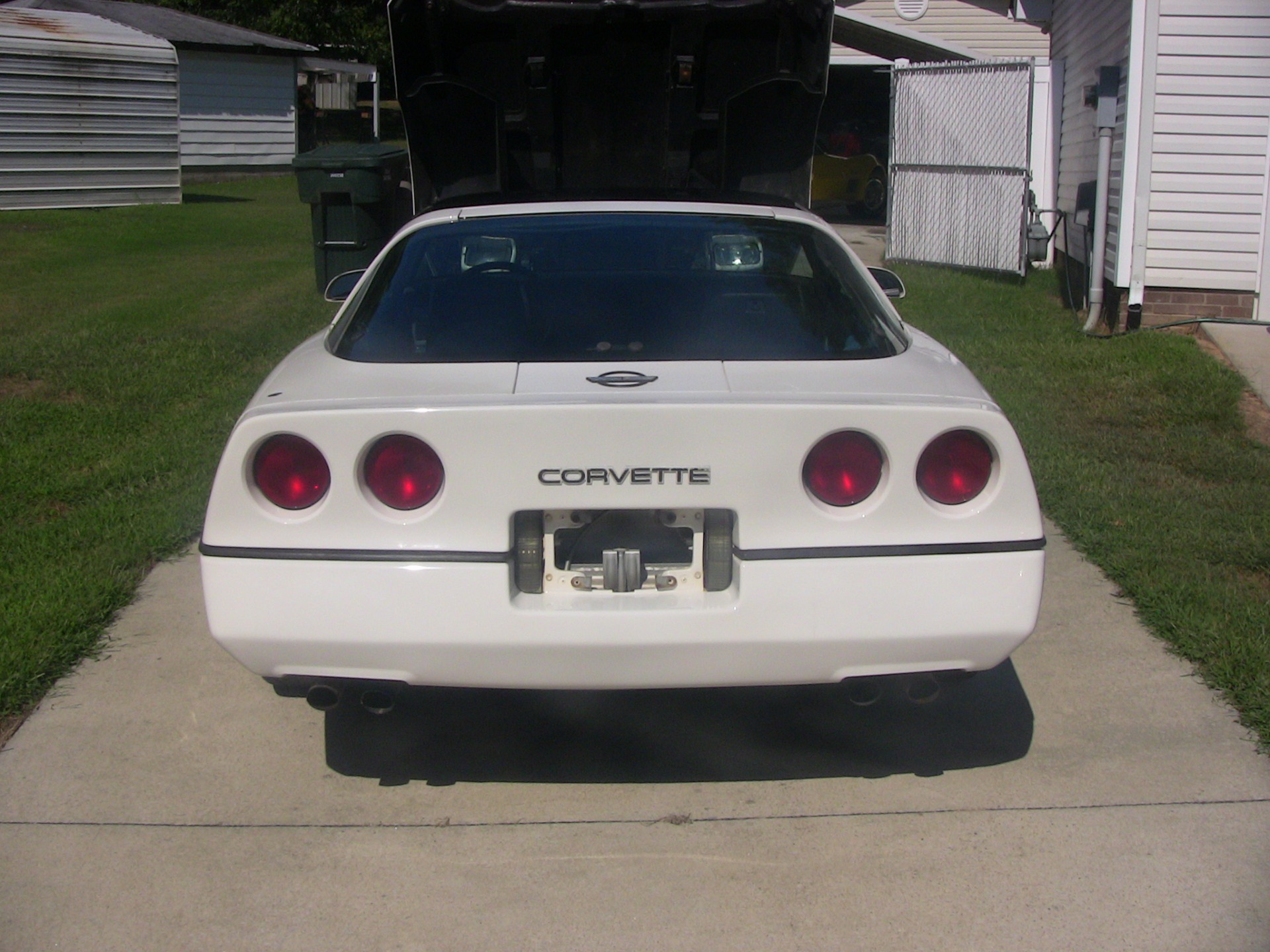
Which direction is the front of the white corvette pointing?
away from the camera

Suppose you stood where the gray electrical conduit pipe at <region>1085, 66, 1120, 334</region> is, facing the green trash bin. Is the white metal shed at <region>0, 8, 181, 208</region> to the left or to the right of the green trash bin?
right

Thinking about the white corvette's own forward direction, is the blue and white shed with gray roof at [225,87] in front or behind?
in front

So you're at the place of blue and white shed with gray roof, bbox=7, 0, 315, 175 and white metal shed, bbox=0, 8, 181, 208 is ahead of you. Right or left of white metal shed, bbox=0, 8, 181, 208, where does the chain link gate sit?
left

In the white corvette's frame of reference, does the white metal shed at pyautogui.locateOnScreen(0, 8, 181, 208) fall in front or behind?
in front

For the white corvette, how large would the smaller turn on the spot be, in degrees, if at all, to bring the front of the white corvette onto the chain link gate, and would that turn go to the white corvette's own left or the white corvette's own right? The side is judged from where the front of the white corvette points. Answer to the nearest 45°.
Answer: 0° — it already faces it
